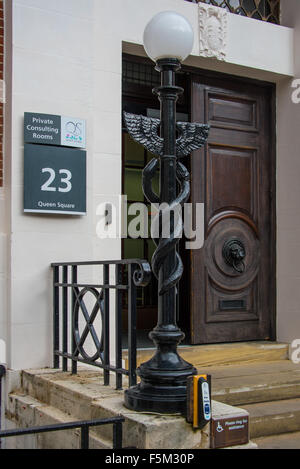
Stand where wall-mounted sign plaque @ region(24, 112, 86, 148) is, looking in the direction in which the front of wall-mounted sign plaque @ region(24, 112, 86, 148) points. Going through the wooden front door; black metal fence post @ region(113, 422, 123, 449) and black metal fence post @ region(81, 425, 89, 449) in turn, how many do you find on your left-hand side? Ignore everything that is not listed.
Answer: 1

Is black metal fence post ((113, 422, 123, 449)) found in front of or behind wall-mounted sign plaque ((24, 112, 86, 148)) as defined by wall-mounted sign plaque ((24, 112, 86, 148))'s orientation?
in front

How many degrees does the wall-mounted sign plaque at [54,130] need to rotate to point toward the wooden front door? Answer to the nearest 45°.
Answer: approximately 90° to its left

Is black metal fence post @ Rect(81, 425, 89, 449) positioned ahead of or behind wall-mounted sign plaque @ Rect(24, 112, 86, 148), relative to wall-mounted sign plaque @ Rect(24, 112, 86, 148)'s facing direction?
ahead

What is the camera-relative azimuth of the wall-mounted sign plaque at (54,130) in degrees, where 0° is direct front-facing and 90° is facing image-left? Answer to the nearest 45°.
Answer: approximately 315°

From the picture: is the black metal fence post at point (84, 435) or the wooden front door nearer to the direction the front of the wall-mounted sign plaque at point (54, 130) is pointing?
the black metal fence post

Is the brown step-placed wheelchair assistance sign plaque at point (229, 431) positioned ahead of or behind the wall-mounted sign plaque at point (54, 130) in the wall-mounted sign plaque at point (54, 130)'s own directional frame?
ahead
